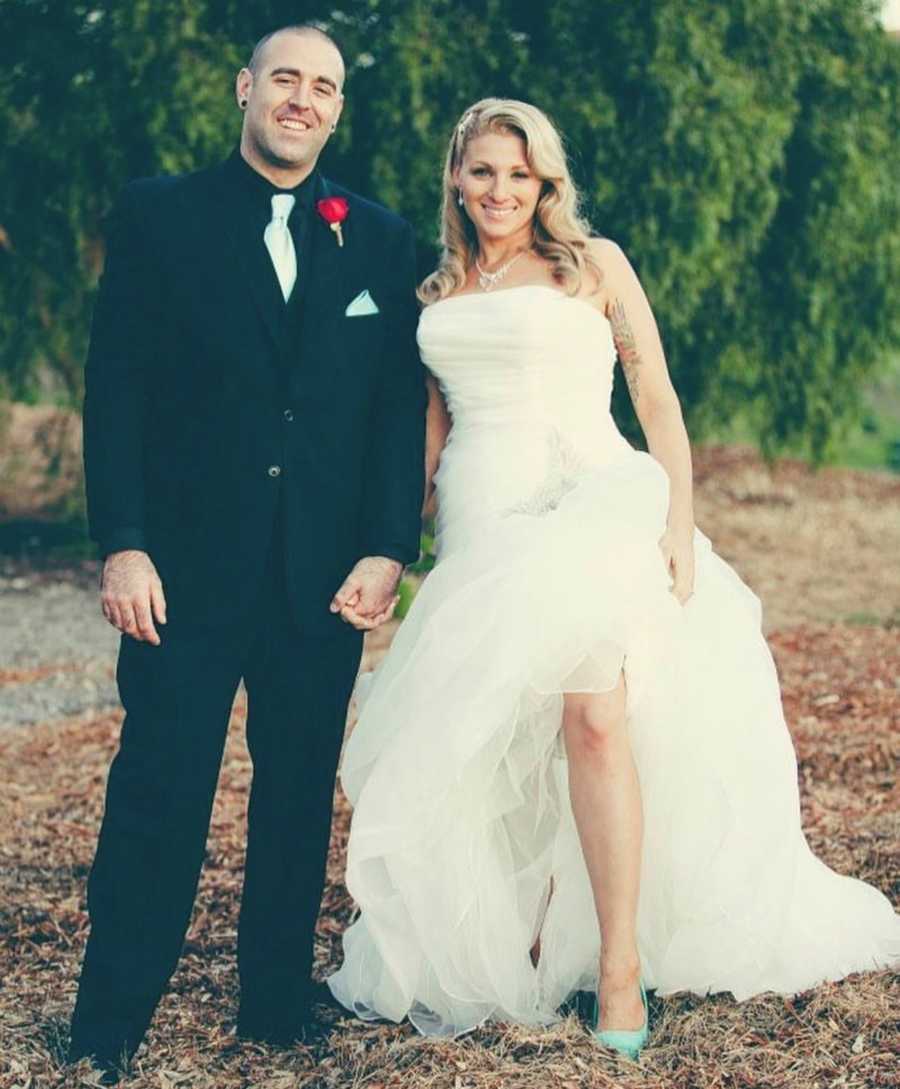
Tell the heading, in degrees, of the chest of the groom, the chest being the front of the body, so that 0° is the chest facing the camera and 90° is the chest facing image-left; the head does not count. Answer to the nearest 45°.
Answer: approximately 0°

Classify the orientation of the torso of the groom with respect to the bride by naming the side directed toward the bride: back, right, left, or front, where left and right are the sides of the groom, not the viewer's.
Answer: left
